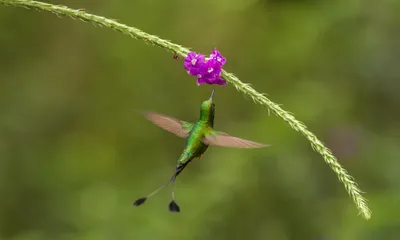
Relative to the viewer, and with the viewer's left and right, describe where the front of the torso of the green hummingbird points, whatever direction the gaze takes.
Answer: facing away from the viewer and to the right of the viewer
